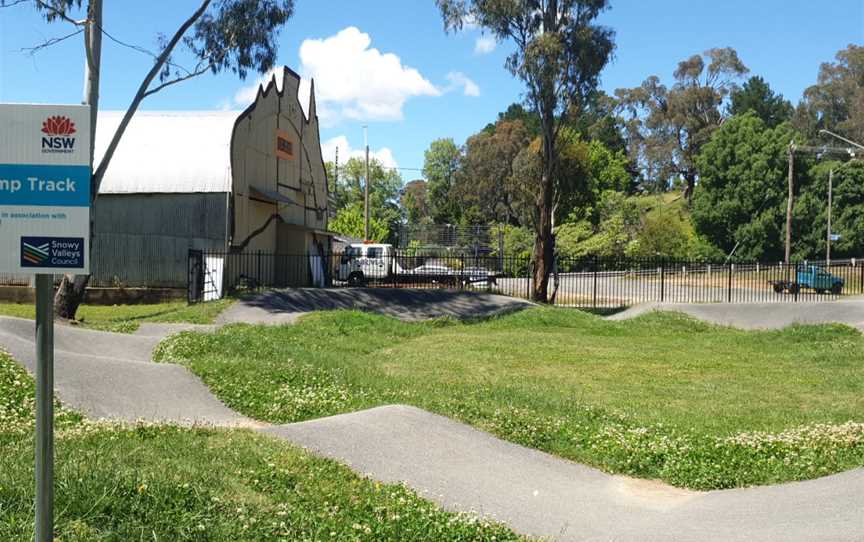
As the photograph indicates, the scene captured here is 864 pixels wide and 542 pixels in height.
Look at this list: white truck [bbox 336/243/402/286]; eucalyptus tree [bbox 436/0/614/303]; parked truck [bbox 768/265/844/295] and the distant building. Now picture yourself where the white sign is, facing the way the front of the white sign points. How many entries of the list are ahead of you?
0

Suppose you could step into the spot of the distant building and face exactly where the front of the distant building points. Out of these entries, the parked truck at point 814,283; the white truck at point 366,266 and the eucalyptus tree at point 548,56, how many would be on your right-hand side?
0

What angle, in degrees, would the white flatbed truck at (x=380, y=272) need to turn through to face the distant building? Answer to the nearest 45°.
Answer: approximately 45° to its left

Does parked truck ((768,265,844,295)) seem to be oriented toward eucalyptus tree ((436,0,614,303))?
no

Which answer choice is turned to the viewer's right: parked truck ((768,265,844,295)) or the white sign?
the parked truck

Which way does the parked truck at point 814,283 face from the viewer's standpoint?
to the viewer's right

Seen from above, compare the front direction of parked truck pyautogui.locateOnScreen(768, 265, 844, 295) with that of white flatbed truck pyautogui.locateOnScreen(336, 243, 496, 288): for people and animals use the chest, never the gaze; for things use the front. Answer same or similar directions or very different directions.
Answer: very different directions

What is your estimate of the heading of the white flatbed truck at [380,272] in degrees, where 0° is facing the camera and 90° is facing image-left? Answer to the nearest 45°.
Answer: approximately 90°

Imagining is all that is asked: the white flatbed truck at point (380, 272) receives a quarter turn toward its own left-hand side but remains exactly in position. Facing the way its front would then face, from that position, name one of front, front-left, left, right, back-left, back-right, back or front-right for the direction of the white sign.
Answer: front

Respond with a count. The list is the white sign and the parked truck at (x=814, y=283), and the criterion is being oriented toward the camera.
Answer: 1

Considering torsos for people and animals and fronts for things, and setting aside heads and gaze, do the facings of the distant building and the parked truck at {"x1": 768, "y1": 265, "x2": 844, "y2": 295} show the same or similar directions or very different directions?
same or similar directions

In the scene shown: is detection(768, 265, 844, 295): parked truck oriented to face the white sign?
no

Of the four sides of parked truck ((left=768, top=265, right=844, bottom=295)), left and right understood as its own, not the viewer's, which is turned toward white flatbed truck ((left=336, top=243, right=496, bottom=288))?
back

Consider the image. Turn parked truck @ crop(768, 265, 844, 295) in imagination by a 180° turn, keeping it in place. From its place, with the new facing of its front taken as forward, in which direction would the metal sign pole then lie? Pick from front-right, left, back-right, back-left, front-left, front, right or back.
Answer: left

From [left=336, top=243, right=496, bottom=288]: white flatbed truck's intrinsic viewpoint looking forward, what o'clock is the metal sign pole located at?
The metal sign pole is roughly at 9 o'clock from the white flatbed truck.

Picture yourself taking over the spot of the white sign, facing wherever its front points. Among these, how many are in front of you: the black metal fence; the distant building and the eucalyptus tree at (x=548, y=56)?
0

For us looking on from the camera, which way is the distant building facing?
facing the viewer and to the right of the viewer

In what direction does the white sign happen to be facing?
toward the camera
